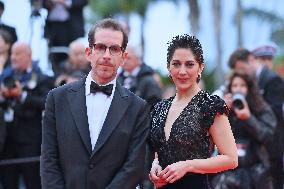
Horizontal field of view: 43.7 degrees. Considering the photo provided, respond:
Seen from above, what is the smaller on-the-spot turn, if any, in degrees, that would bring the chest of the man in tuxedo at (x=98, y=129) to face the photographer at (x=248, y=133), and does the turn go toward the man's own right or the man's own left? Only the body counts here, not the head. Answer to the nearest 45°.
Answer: approximately 135° to the man's own left

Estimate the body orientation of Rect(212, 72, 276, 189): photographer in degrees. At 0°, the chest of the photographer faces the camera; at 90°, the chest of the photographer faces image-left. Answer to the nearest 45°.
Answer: approximately 45°

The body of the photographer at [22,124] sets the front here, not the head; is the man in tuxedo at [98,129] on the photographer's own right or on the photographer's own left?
on the photographer's own left

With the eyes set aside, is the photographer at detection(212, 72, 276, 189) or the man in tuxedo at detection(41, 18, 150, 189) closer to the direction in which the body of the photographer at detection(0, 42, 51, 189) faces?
the man in tuxedo

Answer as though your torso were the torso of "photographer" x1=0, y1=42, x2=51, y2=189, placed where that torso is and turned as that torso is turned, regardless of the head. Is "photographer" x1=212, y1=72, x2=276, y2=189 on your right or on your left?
on your left

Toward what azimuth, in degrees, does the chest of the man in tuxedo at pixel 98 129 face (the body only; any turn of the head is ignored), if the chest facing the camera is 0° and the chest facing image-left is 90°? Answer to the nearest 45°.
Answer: approximately 0°
